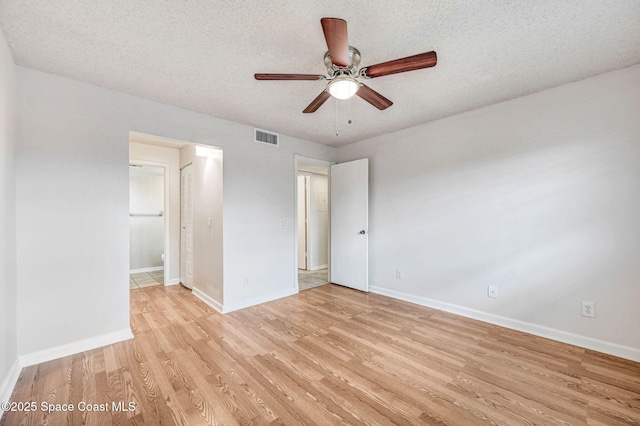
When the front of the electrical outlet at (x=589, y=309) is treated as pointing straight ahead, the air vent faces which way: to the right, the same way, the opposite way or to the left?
to the left

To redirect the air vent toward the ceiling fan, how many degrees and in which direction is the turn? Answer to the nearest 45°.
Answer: approximately 45° to its right

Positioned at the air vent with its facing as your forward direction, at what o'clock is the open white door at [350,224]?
The open white door is roughly at 10 o'clock from the air vent.

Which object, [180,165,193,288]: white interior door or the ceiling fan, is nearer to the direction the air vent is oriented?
the ceiling fan

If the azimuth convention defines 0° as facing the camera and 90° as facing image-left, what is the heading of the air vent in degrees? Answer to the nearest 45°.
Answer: approximately 315°

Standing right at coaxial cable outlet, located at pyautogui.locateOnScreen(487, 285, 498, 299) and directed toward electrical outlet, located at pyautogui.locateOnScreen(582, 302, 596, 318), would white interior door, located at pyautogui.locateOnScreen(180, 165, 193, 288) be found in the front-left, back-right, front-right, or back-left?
back-right

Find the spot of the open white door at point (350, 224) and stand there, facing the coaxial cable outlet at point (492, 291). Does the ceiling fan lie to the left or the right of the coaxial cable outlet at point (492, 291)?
right
